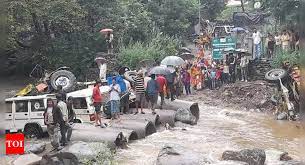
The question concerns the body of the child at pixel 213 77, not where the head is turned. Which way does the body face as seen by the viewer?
toward the camera

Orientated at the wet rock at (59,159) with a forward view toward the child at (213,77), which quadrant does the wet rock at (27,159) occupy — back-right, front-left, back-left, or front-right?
back-left

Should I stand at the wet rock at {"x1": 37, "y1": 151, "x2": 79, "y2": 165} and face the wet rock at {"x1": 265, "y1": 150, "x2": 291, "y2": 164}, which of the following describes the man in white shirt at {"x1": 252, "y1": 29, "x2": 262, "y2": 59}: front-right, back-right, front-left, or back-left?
front-left

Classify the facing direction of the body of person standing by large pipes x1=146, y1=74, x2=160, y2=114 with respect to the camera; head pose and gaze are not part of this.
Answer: away from the camera

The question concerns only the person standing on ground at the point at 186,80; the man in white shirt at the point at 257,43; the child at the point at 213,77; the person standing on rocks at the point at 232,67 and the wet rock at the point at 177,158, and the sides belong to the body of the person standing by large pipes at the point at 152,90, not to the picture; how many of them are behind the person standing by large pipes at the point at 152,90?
1

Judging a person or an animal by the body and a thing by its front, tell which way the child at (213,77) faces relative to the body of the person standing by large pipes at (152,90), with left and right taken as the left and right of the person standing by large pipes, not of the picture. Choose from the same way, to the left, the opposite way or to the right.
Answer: the opposite way

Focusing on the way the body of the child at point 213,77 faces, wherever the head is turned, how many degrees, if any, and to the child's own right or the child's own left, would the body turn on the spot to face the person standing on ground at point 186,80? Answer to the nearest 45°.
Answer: approximately 45° to the child's own right

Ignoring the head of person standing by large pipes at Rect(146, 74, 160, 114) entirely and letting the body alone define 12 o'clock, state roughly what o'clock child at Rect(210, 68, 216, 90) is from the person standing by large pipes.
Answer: The child is roughly at 1 o'clock from the person standing by large pipes.

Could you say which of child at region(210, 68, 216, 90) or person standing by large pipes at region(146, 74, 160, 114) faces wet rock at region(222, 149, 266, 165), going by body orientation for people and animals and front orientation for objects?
the child

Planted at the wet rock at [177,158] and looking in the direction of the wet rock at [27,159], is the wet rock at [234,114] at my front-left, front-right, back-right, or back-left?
back-right

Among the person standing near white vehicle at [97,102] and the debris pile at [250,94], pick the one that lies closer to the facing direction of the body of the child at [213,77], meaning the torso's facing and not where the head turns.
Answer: the person standing near white vehicle

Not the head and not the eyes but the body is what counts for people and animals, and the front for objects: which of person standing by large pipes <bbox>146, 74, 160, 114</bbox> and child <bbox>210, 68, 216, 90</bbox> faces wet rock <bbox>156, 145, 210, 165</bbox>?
the child
